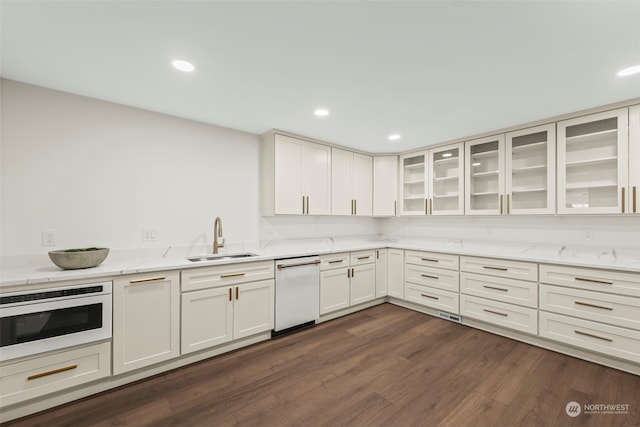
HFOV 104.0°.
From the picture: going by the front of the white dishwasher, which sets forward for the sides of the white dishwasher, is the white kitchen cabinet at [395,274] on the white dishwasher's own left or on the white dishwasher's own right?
on the white dishwasher's own left

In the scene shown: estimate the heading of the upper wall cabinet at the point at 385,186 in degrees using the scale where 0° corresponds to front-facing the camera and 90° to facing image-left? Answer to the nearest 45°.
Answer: approximately 0°

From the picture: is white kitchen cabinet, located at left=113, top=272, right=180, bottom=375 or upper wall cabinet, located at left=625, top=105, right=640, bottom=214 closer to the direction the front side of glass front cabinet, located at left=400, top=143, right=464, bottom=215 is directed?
the white kitchen cabinet

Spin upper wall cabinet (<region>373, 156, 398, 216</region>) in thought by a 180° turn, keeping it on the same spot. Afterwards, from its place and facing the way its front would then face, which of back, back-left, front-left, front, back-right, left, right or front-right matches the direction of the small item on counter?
back-left

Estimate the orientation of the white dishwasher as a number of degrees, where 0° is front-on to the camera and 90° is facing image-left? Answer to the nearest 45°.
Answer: approximately 315°

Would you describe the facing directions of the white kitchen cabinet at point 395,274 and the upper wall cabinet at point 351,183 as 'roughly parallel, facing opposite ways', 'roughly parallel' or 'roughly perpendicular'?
roughly perpendicular

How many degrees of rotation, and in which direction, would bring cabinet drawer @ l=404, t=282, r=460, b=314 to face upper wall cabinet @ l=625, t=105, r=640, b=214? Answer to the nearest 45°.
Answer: approximately 135° to its left

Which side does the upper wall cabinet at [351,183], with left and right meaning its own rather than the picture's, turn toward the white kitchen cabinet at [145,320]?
right

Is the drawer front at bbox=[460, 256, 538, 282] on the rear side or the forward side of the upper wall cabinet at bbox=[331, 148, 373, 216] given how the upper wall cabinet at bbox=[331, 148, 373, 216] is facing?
on the forward side

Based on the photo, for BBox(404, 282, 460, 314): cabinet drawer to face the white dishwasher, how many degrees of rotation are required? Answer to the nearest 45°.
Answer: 0° — it already faces it

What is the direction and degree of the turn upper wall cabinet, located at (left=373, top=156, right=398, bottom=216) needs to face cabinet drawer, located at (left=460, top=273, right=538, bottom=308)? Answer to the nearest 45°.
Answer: approximately 45° to its left

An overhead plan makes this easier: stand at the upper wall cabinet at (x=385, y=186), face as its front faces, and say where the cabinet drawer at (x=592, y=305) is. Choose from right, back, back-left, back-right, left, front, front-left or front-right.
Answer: front-left

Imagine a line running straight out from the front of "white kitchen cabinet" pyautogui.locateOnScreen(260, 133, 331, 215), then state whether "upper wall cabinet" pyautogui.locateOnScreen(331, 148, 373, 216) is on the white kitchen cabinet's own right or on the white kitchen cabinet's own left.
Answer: on the white kitchen cabinet's own left

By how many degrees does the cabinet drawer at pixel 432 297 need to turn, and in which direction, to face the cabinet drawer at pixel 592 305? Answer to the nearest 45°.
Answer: approximately 90° to its left

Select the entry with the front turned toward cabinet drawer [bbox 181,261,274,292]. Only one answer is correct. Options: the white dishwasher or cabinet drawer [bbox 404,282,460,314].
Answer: cabinet drawer [bbox 404,282,460,314]
